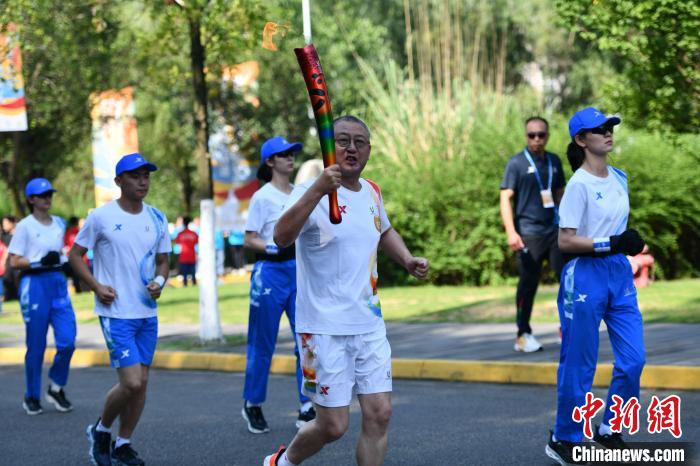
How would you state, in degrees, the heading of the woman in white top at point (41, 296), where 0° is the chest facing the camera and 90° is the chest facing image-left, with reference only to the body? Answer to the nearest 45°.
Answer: approximately 315°

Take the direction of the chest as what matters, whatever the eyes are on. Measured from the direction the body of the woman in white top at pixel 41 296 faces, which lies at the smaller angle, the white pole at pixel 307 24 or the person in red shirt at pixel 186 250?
the white pole

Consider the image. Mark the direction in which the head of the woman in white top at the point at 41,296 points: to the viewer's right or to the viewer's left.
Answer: to the viewer's right

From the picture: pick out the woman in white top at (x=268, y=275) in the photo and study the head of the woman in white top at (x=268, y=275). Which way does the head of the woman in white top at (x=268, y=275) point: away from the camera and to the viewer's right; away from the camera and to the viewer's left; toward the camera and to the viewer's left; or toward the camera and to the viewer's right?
toward the camera and to the viewer's right

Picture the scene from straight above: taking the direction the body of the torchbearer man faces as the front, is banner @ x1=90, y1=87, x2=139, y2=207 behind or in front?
behind

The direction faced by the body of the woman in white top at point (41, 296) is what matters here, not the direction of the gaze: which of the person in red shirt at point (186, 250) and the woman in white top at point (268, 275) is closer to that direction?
the woman in white top

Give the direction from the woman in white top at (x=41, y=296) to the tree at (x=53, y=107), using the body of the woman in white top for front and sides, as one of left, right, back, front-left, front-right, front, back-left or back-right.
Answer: back-left
